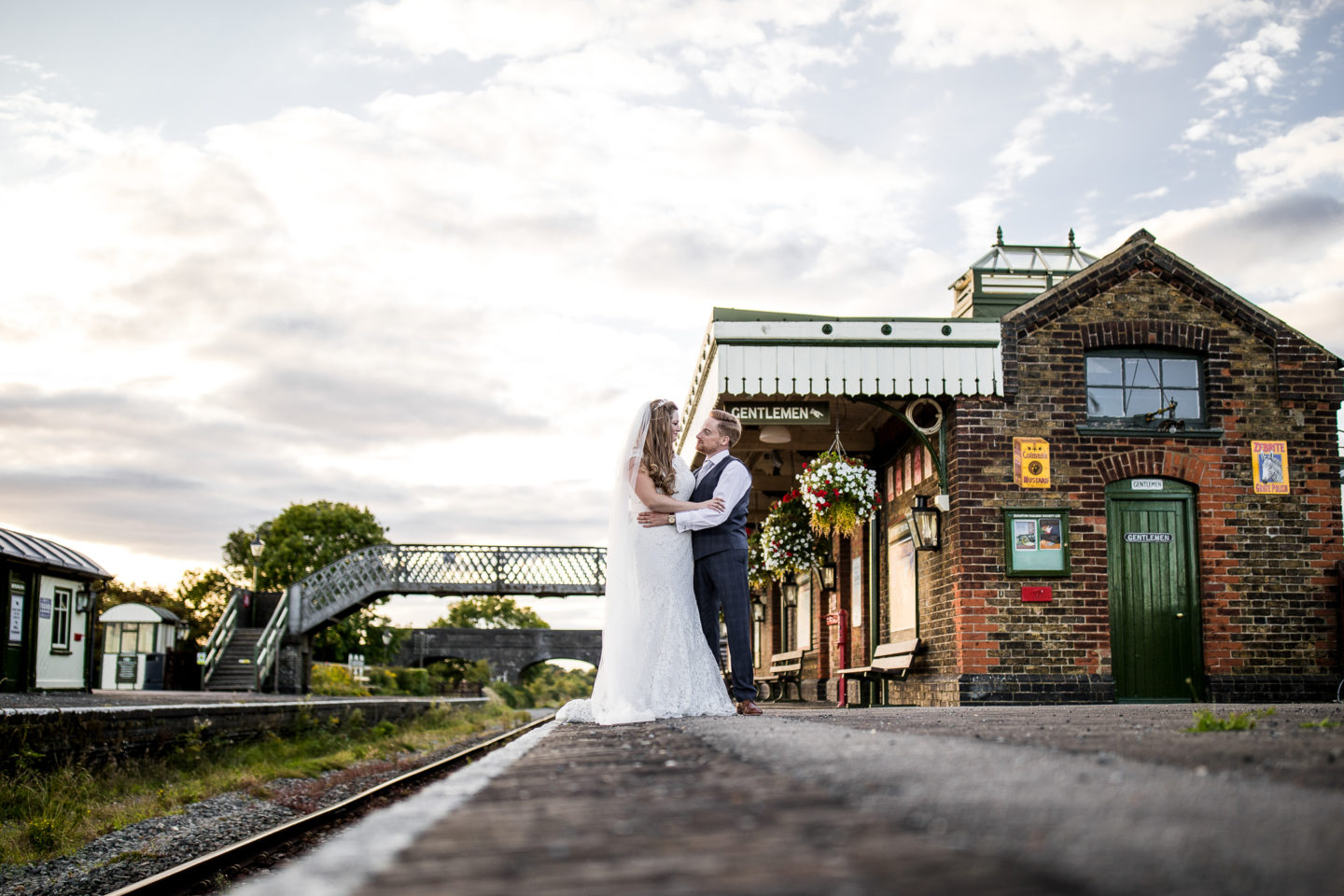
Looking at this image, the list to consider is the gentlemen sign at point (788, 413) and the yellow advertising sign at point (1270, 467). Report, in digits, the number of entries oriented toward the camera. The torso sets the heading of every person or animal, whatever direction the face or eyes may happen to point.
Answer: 2

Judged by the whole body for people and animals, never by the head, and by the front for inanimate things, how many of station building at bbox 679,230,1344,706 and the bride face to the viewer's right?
1

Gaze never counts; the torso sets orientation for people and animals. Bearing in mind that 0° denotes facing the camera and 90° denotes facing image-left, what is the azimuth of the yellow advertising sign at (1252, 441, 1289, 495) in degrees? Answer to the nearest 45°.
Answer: approximately 0°

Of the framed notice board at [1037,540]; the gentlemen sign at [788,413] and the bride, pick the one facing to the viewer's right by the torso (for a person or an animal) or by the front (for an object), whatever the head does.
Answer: the bride

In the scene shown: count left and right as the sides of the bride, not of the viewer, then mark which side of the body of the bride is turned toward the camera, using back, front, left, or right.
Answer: right
